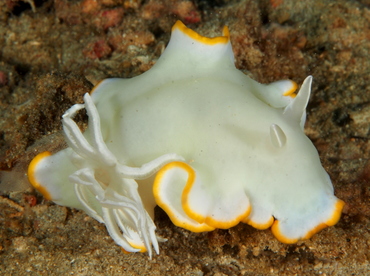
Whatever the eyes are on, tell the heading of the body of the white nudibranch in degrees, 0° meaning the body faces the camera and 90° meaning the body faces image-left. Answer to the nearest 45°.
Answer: approximately 315°
